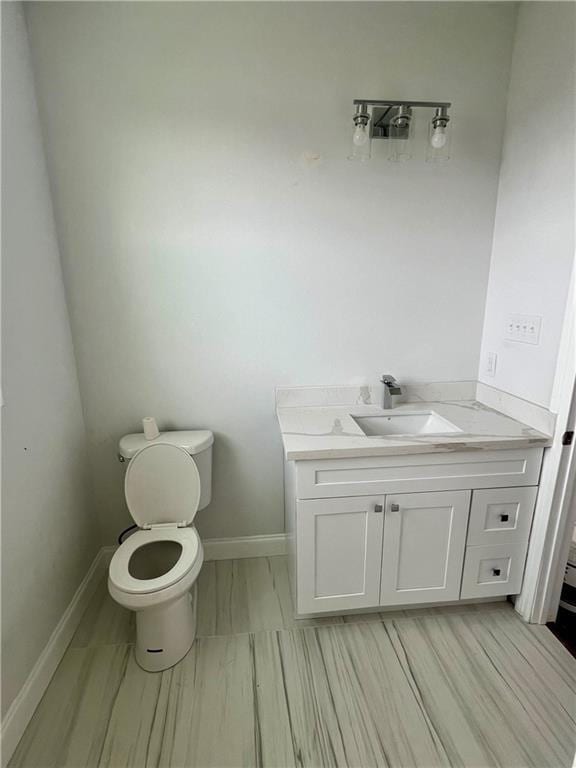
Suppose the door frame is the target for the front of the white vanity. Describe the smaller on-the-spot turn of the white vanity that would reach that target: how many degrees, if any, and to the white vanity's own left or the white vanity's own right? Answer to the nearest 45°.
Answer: approximately 90° to the white vanity's own left

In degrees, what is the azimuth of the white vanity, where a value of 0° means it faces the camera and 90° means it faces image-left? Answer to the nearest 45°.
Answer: approximately 0°

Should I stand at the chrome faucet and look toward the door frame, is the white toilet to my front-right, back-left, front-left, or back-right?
back-right

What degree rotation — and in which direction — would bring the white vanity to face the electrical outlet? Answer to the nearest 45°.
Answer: approximately 135° to its left

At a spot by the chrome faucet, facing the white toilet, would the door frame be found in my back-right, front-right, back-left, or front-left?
back-left
